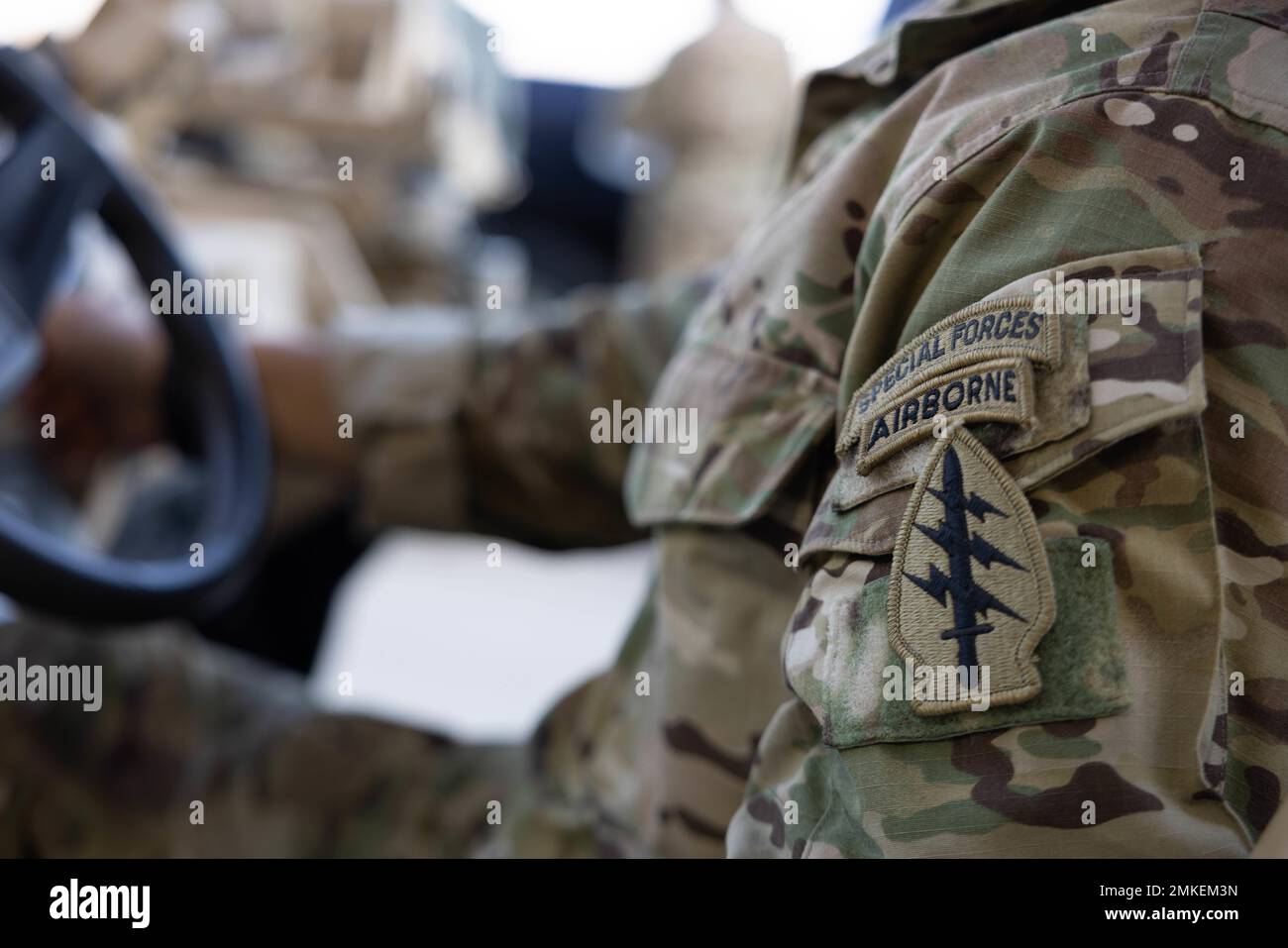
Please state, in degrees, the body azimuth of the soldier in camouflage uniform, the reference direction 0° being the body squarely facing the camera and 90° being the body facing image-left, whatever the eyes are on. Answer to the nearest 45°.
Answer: approximately 90°
